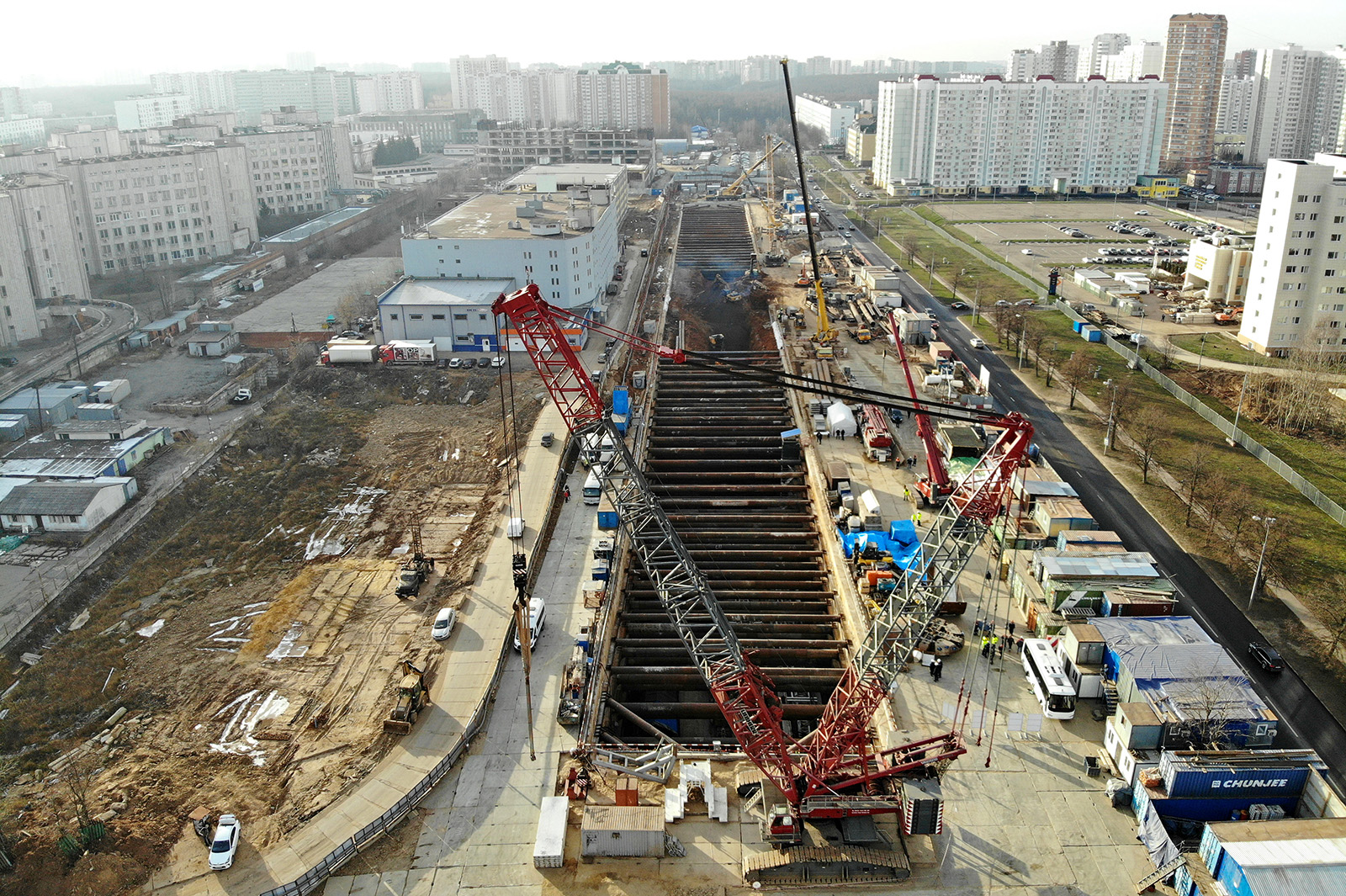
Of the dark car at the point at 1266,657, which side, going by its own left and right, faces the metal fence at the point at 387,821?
left

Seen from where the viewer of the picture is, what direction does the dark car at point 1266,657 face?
facing away from the viewer and to the left of the viewer

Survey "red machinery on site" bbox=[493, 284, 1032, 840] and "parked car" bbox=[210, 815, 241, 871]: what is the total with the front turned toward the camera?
1

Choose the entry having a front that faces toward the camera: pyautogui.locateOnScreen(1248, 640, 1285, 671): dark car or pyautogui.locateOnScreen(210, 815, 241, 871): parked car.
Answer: the parked car

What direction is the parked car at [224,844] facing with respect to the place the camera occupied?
facing the viewer

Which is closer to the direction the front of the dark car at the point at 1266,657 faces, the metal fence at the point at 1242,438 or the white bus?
the metal fence
